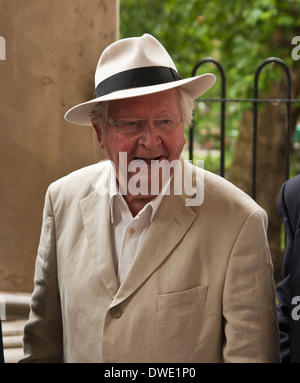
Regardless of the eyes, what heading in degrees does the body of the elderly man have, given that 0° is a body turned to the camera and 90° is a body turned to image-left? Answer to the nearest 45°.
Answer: approximately 45°
